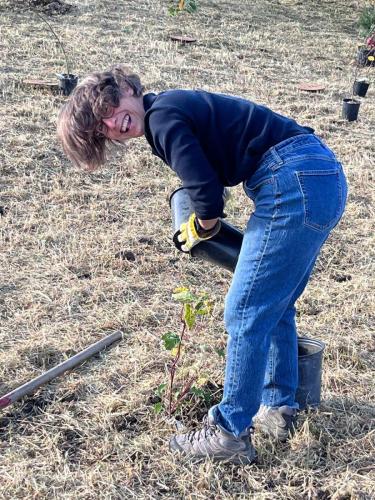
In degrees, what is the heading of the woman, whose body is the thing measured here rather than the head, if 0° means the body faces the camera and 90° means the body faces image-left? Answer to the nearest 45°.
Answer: approximately 90°

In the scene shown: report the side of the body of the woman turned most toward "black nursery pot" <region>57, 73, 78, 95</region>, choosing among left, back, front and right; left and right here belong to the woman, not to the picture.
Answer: right

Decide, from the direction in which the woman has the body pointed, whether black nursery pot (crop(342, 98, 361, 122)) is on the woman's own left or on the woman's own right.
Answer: on the woman's own right

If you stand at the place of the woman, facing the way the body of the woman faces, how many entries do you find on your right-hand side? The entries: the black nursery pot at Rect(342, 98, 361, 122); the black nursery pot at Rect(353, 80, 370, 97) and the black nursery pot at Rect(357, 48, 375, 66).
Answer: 3

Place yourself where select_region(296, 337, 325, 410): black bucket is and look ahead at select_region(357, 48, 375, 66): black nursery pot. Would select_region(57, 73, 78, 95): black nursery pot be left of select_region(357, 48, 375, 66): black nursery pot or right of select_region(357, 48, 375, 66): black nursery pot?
left

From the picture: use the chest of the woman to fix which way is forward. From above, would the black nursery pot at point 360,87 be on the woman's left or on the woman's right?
on the woman's right

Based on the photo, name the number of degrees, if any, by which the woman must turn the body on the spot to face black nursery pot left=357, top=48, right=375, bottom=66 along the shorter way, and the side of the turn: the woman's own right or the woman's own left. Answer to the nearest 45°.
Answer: approximately 90° to the woman's own right
